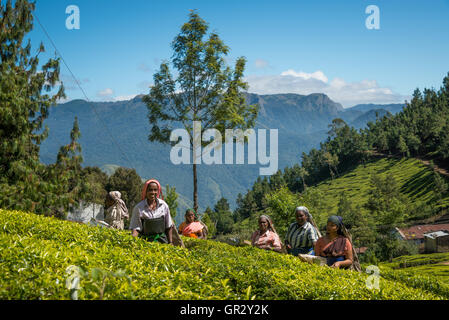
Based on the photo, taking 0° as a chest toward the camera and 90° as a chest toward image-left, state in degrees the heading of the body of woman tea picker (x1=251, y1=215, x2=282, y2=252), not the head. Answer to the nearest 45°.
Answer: approximately 45°

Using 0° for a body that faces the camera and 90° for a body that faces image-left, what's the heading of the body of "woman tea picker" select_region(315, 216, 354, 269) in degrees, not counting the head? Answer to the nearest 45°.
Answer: approximately 45°

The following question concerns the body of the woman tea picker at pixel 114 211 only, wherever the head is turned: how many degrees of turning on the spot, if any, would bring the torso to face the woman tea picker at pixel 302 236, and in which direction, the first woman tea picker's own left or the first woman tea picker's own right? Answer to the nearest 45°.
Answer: approximately 90° to the first woman tea picker's own left

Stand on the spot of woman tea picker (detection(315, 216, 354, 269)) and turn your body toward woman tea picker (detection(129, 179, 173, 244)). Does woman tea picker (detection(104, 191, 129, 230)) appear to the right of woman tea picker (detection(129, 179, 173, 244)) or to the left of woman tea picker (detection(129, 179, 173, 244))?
right

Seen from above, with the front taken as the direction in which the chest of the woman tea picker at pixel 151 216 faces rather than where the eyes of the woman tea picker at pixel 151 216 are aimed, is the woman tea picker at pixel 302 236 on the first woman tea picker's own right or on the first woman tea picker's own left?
on the first woman tea picker's own left

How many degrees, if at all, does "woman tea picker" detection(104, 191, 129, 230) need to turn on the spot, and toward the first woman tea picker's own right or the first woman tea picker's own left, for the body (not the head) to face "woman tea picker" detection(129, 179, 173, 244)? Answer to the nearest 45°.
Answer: approximately 45° to the first woman tea picker's own left

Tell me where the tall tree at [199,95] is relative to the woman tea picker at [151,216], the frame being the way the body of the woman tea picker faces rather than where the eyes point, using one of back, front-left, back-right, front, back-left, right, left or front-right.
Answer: back
